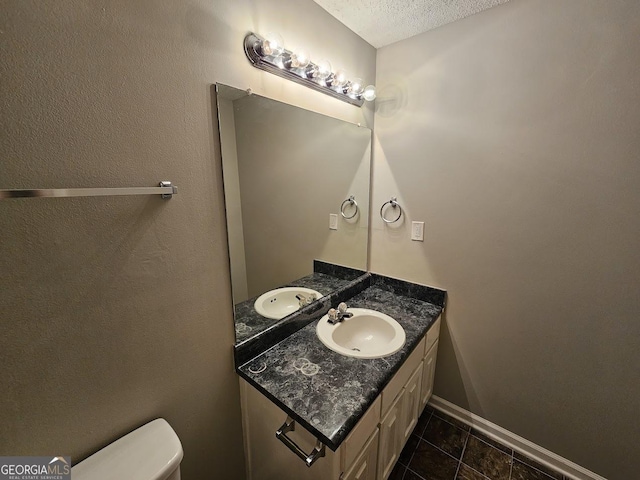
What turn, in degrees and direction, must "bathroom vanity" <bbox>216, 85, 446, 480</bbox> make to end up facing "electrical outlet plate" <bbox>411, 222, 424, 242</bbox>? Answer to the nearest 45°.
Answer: approximately 90° to its left

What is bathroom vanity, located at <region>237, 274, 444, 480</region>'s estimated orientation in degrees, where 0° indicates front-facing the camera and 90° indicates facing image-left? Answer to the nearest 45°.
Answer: approximately 315°
